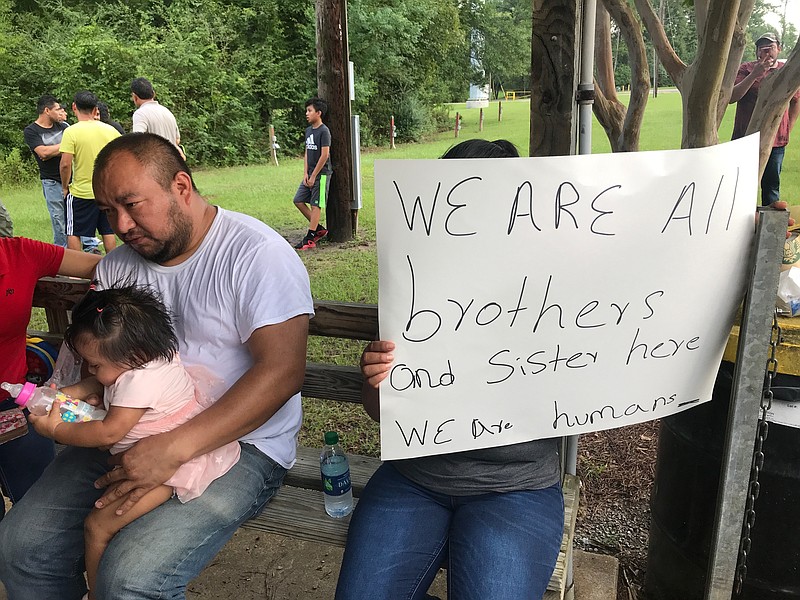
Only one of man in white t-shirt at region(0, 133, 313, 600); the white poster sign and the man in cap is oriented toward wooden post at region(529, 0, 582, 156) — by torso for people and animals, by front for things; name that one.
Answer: the man in cap

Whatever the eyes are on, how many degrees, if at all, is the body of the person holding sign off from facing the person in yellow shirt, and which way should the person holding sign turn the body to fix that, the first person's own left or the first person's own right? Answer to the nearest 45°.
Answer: approximately 135° to the first person's own right

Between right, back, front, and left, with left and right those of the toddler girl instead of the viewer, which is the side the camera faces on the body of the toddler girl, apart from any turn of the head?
left

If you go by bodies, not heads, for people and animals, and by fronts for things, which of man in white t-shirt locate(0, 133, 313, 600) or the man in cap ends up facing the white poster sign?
the man in cap

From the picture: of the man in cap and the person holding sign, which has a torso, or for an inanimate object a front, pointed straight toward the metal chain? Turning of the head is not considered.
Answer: the man in cap

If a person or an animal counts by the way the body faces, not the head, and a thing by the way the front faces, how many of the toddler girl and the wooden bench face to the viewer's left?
1

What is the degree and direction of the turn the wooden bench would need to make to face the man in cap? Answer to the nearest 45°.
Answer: approximately 135° to its left

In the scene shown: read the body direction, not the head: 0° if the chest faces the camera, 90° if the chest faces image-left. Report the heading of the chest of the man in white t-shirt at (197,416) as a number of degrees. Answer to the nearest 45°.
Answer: approximately 45°

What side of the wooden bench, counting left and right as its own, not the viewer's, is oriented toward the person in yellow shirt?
back

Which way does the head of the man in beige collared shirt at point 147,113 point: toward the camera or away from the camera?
away from the camera

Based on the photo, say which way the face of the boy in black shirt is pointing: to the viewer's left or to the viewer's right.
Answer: to the viewer's left

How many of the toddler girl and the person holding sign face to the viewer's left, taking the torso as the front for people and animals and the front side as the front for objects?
1

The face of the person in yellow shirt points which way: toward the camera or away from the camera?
away from the camera

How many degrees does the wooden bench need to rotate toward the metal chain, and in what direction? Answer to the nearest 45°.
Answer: approximately 45° to its left
